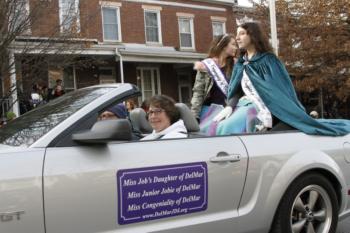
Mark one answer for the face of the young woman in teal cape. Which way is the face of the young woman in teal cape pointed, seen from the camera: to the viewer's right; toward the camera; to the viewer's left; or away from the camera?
to the viewer's left

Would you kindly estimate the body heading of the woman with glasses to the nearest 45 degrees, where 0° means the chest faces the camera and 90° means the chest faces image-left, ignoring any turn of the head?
approximately 45°

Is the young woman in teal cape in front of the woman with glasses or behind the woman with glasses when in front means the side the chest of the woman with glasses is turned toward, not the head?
behind

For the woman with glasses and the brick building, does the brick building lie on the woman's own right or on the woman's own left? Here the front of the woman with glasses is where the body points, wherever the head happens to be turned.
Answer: on the woman's own right
